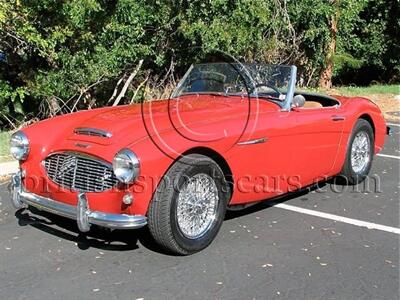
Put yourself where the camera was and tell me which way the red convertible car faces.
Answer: facing the viewer and to the left of the viewer

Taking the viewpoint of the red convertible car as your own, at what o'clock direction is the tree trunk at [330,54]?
The tree trunk is roughly at 5 o'clock from the red convertible car.
